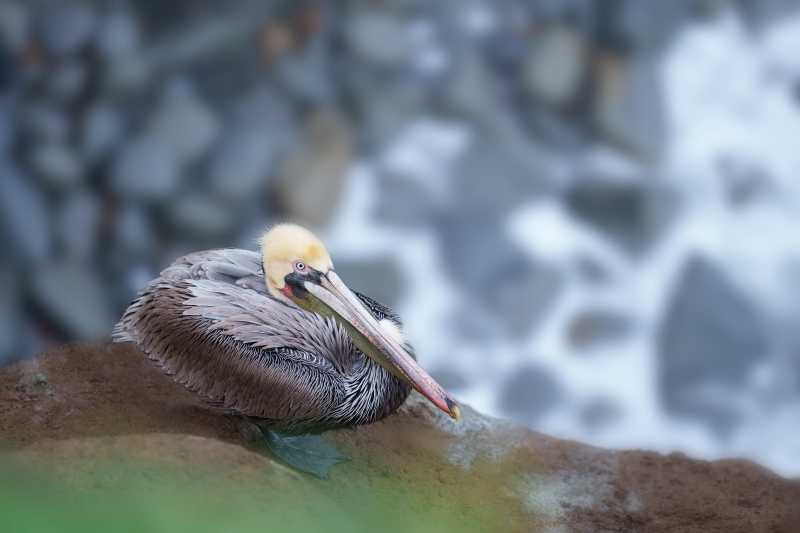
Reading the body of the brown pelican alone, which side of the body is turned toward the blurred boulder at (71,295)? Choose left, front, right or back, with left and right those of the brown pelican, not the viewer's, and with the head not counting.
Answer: back

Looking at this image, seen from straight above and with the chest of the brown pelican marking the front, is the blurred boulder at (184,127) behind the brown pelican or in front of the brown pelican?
behind

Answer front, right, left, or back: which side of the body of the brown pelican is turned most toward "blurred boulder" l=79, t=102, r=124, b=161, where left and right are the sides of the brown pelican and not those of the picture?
left

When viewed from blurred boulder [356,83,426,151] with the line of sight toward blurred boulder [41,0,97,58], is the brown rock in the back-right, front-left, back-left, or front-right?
back-left

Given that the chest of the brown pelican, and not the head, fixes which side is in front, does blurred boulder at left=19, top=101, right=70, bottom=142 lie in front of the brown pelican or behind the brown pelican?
behind

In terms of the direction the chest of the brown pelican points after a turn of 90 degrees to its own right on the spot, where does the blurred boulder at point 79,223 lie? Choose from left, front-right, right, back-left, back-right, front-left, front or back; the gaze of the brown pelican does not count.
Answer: right

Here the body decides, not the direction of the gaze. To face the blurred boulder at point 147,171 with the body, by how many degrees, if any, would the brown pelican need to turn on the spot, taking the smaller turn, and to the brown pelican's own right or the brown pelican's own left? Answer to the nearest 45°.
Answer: approximately 90° to the brown pelican's own left

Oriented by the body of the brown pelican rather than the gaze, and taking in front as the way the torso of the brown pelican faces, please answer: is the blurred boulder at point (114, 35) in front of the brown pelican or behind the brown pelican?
behind

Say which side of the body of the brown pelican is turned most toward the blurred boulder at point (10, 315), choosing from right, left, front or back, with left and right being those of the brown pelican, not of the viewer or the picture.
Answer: back

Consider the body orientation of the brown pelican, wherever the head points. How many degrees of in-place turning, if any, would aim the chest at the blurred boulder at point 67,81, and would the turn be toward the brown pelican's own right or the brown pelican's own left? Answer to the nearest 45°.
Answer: approximately 180°

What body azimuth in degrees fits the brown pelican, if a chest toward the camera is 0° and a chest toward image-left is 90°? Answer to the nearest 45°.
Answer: approximately 315°
